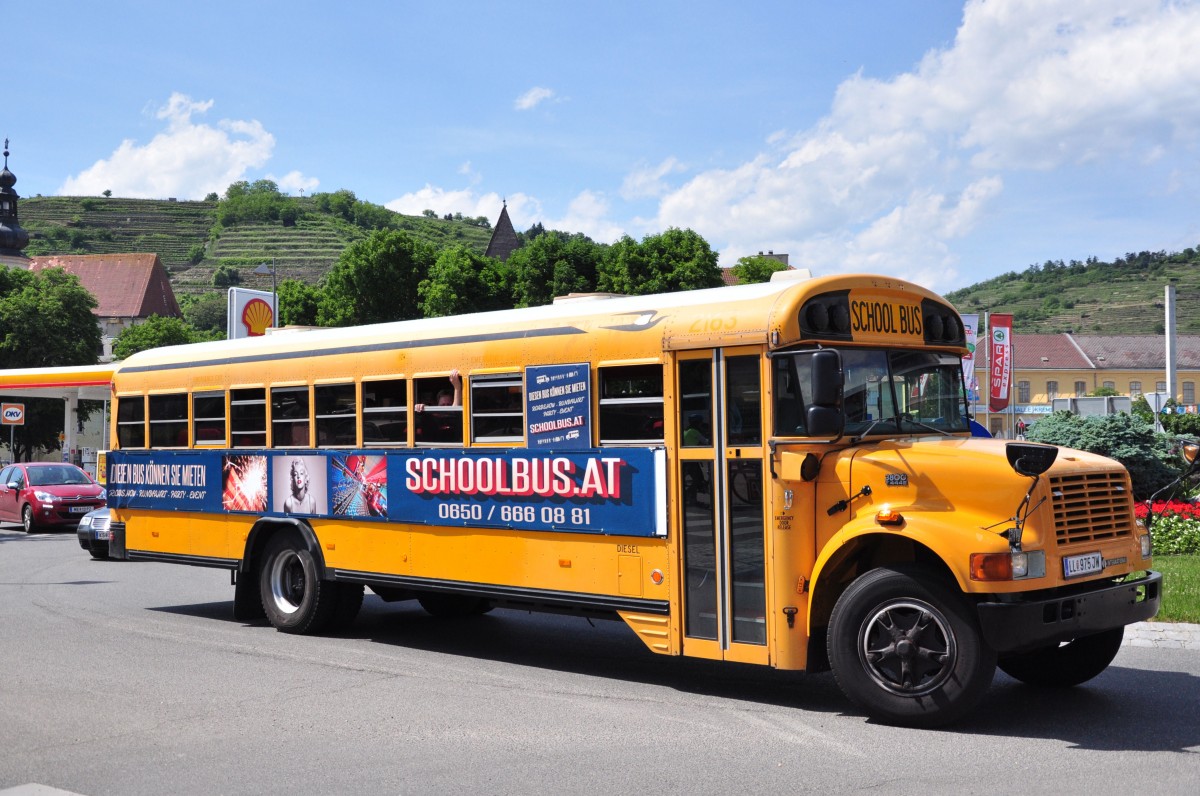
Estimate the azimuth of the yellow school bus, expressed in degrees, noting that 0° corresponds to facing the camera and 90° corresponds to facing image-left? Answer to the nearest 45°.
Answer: approximately 315°

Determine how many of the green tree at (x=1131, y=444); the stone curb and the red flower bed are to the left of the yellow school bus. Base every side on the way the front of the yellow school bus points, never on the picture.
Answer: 3

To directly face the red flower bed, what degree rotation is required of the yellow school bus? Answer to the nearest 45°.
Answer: approximately 90° to its left
